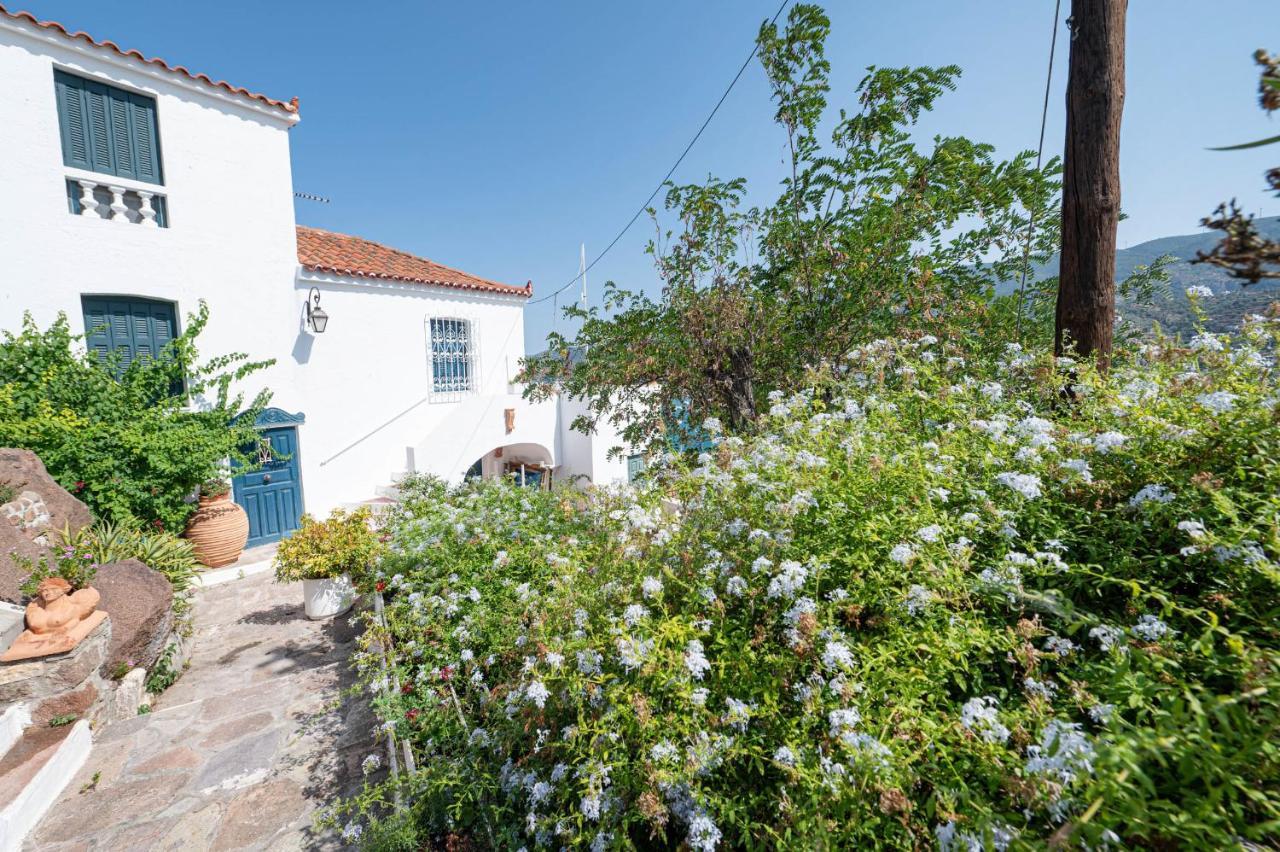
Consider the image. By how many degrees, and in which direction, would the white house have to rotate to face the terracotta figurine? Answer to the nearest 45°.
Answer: approximately 45° to its right

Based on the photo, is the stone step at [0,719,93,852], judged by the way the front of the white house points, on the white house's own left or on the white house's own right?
on the white house's own right

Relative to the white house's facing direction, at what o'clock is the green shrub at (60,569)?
The green shrub is roughly at 2 o'clock from the white house.

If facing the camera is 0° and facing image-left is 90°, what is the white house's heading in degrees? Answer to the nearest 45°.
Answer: approximately 315°
